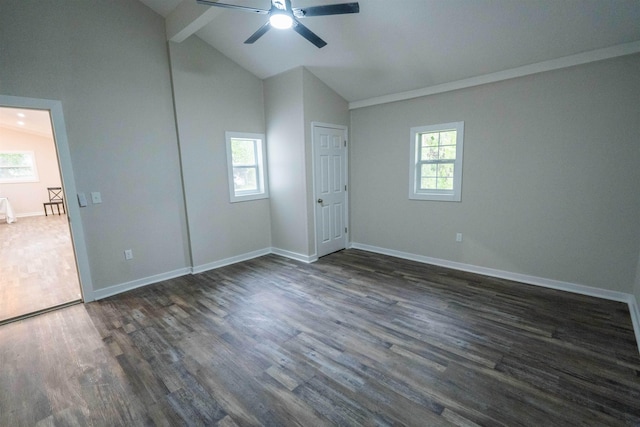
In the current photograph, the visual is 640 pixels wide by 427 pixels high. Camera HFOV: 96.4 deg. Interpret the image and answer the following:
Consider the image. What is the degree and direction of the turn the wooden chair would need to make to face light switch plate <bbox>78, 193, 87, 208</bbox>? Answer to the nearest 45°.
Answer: approximately 45° to its left

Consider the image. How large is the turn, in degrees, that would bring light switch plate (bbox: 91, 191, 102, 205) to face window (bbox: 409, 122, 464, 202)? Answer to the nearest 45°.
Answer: approximately 45° to its left

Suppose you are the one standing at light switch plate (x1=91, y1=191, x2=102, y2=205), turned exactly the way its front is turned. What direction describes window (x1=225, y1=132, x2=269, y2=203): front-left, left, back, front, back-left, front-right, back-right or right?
left

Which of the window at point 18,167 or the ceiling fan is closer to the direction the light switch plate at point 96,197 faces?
the ceiling fan

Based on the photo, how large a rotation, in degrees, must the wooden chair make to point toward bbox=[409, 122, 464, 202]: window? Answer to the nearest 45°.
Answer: approximately 45° to its left

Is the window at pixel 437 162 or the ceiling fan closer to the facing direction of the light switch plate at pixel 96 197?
the ceiling fan

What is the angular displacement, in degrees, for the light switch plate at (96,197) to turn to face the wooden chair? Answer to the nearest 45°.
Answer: approximately 180°

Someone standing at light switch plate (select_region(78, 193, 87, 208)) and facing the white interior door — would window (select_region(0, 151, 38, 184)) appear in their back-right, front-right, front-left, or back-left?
back-left

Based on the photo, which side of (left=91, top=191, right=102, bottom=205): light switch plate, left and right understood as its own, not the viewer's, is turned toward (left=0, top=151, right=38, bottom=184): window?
back

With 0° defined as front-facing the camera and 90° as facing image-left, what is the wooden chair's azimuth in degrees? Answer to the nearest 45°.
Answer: approximately 45°

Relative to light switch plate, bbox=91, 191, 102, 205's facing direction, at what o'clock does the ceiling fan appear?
The ceiling fan is roughly at 11 o'clock from the light switch plate.
